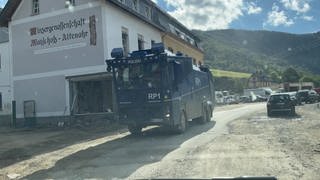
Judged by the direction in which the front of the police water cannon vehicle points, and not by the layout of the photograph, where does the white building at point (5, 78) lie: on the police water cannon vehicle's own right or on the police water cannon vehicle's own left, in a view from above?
on the police water cannon vehicle's own right

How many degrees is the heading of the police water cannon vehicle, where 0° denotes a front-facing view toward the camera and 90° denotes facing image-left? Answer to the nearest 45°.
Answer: approximately 45°

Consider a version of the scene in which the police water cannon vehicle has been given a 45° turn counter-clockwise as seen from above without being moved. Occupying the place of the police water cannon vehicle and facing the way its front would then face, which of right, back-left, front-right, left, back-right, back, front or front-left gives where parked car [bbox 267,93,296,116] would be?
back-left

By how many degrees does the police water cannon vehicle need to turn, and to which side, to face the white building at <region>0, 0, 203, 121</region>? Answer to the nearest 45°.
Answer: approximately 90° to its right
